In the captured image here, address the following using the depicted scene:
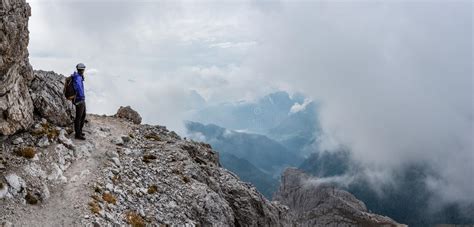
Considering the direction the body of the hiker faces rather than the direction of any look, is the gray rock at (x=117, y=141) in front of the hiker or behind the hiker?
in front

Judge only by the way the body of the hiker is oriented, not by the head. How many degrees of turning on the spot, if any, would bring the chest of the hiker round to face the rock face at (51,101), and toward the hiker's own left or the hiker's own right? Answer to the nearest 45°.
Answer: approximately 135° to the hiker's own left

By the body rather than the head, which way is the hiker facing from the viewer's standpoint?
to the viewer's right

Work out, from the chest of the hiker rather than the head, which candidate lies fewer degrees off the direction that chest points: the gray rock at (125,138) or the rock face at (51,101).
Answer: the gray rock
